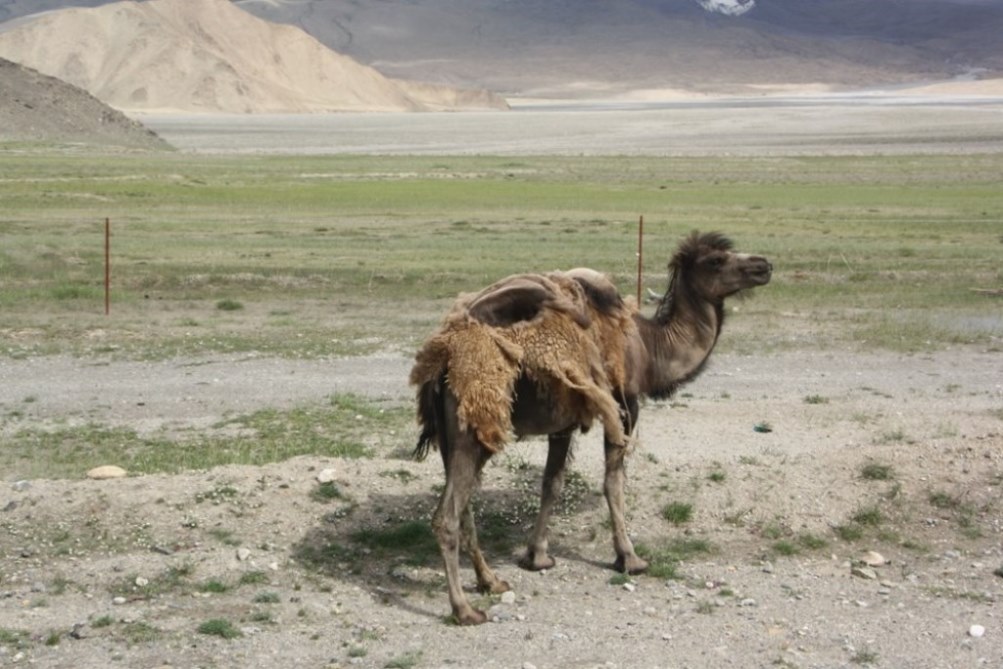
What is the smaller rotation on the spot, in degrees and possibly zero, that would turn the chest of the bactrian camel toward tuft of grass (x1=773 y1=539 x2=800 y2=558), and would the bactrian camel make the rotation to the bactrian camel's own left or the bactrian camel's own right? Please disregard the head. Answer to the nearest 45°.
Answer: approximately 45° to the bactrian camel's own right

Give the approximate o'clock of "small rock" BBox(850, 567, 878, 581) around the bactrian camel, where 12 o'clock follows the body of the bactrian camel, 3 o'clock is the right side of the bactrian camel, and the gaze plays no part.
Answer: The small rock is roughly at 1 o'clock from the bactrian camel.

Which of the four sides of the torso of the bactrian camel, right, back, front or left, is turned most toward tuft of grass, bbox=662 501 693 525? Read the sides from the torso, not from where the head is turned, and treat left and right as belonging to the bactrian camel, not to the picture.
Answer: front

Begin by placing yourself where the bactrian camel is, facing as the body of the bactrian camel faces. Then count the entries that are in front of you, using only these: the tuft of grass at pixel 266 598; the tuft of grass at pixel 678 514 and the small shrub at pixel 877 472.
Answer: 2

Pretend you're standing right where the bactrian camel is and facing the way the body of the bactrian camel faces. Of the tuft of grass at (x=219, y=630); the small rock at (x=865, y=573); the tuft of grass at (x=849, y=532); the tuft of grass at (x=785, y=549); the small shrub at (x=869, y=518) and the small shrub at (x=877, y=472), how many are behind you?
1

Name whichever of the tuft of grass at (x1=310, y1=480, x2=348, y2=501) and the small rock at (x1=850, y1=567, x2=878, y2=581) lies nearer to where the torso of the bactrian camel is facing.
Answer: the small rock

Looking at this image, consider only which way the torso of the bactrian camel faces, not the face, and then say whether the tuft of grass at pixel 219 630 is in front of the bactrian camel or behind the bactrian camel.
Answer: behind

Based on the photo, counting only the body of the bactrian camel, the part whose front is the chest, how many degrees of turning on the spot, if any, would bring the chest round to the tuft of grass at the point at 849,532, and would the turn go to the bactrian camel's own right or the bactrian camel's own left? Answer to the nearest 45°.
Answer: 0° — it already faces it

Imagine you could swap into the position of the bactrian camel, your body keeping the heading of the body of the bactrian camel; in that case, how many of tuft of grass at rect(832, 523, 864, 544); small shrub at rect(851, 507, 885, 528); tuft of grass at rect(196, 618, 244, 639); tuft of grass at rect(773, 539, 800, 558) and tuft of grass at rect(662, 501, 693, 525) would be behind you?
1

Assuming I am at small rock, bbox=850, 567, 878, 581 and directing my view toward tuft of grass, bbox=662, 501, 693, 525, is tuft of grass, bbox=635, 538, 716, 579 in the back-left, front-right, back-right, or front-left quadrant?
front-left

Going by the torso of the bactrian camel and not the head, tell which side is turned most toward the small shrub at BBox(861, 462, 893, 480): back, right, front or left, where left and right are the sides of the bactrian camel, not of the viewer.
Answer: front

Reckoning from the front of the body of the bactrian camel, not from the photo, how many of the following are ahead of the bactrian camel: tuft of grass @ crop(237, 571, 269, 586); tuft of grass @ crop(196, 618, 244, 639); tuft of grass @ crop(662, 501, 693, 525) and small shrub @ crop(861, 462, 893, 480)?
2

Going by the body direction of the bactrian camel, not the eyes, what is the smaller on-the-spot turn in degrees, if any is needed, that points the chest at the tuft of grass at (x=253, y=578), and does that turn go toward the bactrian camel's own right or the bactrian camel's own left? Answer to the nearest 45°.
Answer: approximately 135° to the bactrian camel's own left

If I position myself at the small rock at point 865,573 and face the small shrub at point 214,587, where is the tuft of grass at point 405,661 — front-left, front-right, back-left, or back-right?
front-left

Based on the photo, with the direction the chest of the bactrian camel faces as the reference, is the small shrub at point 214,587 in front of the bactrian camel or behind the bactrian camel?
behind

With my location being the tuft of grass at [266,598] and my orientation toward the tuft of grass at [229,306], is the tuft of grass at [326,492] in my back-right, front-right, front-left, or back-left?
front-right

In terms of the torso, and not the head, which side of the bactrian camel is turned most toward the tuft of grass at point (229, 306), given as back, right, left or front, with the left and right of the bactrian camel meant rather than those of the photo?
left

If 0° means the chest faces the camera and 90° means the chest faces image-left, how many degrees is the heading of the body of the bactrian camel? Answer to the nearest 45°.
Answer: approximately 225°
